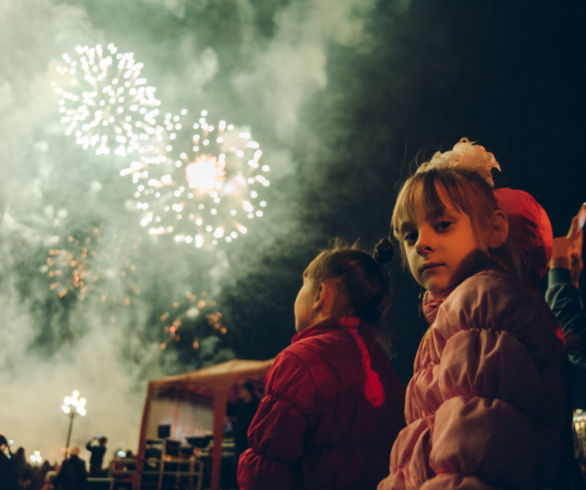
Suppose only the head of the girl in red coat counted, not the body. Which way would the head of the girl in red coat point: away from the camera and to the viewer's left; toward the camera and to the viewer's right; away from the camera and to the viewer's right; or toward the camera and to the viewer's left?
away from the camera and to the viewer's left

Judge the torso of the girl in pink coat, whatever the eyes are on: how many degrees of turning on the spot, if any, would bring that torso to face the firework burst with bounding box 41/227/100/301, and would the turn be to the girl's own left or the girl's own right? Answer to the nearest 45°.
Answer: approximately 45° to the girl's own right

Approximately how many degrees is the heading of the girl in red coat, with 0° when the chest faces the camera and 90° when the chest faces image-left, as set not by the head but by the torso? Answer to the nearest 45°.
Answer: approximately 135°

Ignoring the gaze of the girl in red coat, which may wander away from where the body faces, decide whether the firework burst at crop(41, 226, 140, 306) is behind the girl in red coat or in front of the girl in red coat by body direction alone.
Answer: in front

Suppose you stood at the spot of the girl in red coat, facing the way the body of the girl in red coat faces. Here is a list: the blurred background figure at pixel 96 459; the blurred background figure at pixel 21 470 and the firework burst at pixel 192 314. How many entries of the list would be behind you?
0

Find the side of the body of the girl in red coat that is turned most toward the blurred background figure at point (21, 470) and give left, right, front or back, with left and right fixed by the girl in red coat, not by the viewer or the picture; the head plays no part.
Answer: front

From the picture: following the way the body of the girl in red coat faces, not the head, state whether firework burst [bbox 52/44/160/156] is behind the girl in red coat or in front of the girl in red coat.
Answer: in front

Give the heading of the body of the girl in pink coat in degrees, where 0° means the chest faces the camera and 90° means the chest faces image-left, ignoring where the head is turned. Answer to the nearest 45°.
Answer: approximately 90°

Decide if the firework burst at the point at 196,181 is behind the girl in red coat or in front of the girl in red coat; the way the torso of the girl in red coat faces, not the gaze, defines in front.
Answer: in front

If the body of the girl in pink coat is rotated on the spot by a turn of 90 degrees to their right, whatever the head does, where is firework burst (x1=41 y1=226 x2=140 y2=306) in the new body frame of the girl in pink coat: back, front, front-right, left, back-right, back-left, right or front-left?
front-left

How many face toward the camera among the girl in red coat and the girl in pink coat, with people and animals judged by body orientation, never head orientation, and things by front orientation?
0

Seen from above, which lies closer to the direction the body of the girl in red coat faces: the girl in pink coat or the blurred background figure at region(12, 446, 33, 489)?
the blurred background figure
